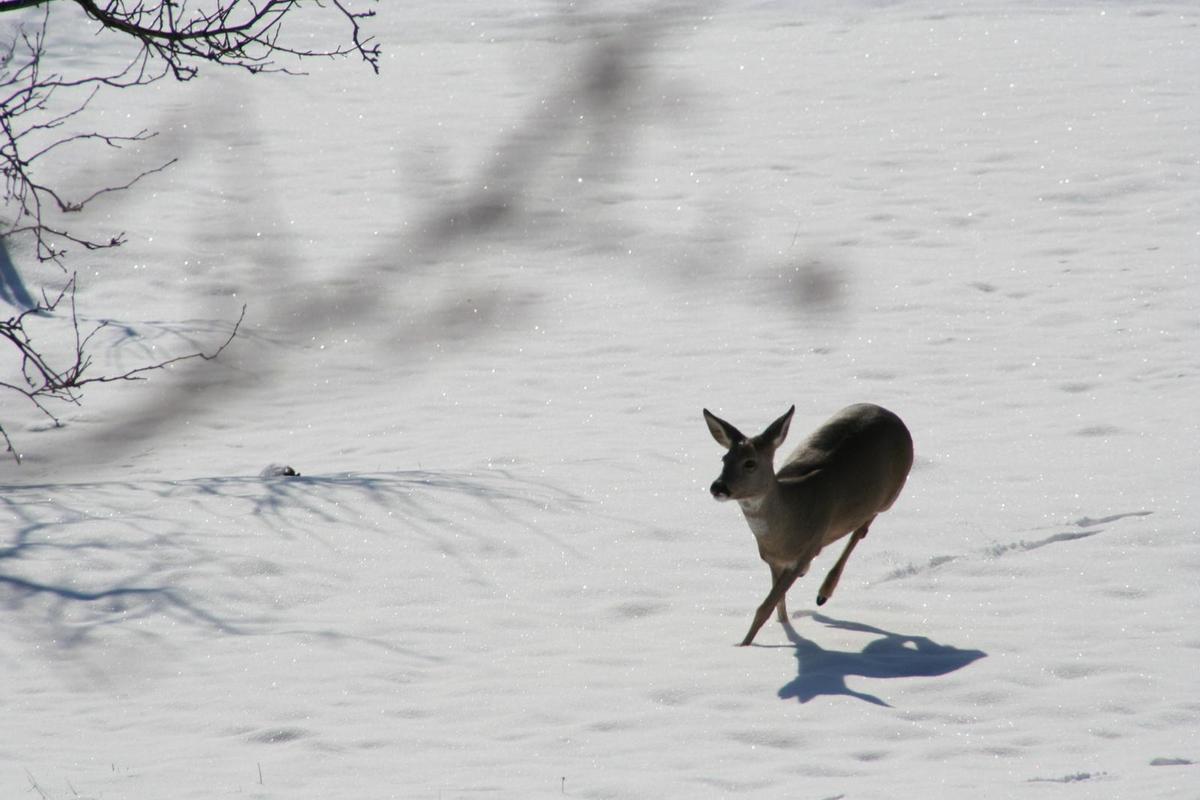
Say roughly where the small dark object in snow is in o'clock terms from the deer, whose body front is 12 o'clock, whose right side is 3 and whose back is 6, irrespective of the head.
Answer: The small dark object in snow is roughly at 3 o'clock from the deer.

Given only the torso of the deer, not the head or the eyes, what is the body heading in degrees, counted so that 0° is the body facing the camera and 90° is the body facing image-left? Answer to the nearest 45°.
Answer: approximately 45°
